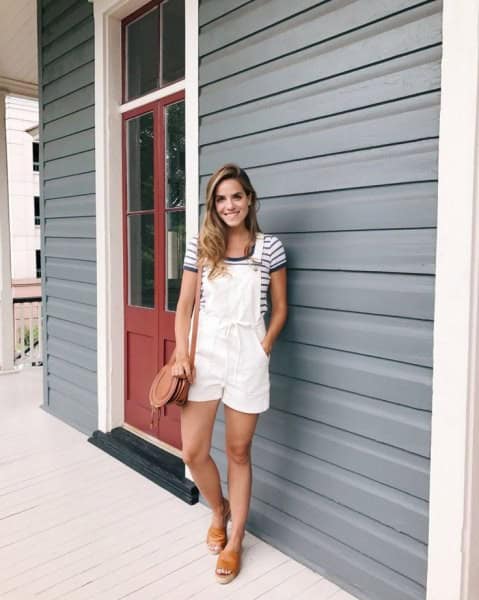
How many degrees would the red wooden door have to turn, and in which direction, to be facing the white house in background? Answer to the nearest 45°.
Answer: approximately 135° to its right

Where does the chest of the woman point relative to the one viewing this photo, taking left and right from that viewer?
facing the viewer

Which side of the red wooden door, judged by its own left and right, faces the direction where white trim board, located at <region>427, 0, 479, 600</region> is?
left

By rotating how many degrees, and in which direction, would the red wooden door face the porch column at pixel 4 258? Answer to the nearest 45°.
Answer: approximately 90° to its right

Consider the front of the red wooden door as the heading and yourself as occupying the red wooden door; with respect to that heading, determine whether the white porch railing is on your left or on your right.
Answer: on your right

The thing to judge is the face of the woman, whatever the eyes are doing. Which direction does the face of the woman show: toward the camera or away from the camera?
toward the camera

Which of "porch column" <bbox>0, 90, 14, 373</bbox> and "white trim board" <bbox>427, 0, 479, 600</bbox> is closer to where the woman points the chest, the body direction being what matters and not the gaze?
the white trim board

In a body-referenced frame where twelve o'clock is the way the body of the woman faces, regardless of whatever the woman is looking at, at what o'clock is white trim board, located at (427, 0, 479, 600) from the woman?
The white trim board is roughly at 10 o'clock from the woman.

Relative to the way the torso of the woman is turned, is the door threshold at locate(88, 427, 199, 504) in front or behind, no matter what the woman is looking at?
behind

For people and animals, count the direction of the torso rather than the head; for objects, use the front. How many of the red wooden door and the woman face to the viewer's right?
0

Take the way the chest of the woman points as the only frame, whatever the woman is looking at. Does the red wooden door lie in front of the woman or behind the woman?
behind

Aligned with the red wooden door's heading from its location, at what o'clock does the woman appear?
The woman is roughly at 10 o'clock from the red wooden door.
